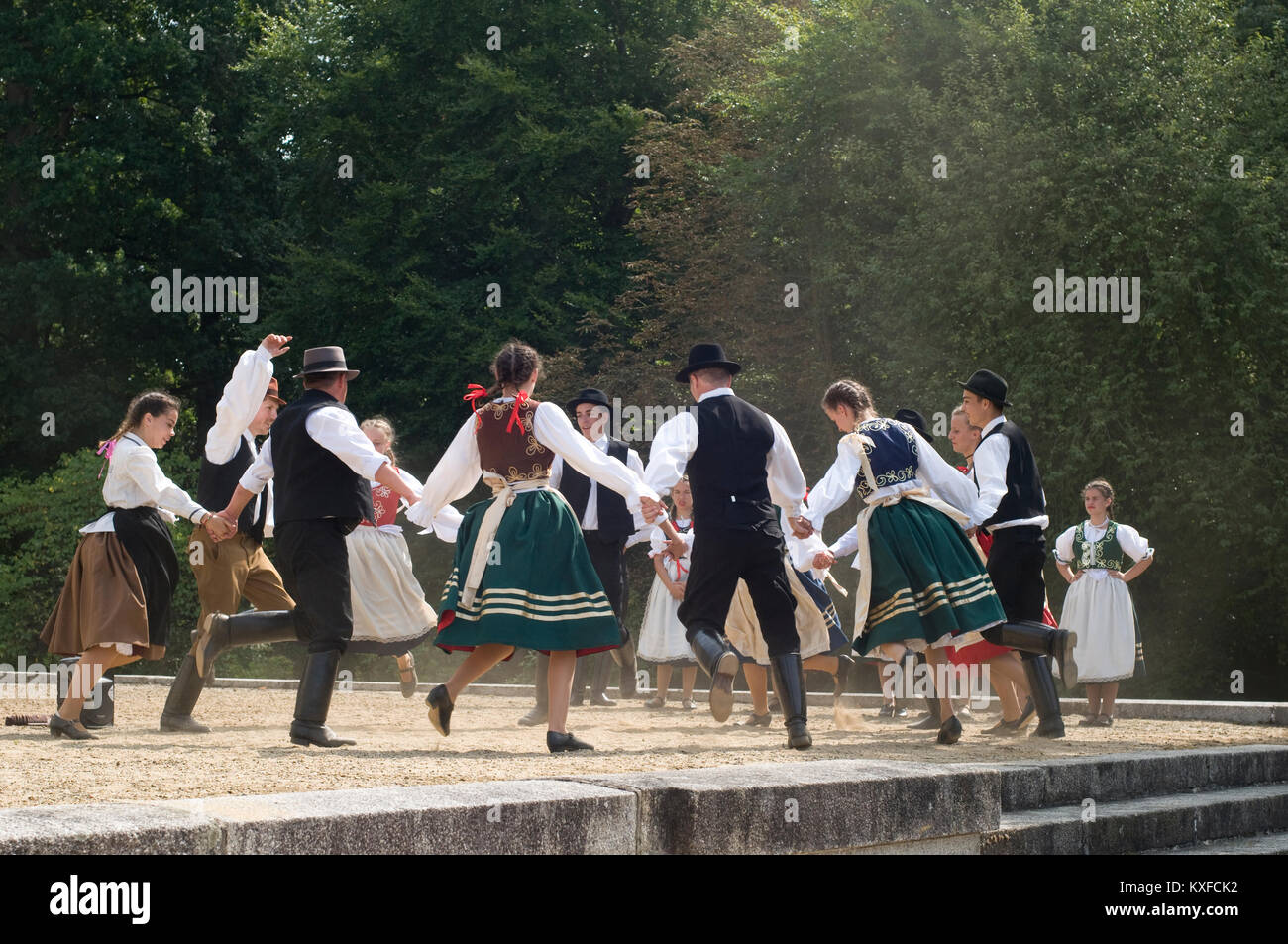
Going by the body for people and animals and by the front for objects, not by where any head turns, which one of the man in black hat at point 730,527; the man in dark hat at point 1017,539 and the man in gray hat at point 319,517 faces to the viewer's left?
the man in dark hat at point 1017,539

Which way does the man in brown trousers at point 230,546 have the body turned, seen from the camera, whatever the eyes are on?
to the viewer's right

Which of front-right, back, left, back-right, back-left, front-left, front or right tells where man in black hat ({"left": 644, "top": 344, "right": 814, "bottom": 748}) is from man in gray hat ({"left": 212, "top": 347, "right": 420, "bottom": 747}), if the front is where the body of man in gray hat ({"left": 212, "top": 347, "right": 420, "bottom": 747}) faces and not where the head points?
front-right

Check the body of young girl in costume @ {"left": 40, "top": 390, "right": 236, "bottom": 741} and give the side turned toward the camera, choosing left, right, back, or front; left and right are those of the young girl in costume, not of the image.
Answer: right

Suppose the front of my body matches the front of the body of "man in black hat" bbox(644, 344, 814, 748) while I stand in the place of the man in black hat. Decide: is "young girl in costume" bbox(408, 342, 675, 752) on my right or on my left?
on my left

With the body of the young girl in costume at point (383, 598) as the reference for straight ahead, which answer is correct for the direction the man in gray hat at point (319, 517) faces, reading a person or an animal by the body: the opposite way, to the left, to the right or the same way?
the opposite way

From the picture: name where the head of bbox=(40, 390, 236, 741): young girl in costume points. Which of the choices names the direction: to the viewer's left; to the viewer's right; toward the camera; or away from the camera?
to the viewer's right

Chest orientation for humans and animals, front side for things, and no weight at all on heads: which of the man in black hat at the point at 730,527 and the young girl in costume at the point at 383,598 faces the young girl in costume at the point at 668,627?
the man in black hat

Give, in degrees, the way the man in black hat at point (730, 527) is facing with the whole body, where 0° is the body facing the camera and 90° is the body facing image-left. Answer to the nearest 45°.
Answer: approximately 180°

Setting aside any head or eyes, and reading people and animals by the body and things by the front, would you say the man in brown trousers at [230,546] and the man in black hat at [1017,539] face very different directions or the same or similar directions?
very different directions

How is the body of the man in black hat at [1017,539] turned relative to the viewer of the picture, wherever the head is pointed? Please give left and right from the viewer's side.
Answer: facing to the left of the viewer

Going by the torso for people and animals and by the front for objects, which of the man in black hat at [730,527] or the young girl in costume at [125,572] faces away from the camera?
the man in black hat
